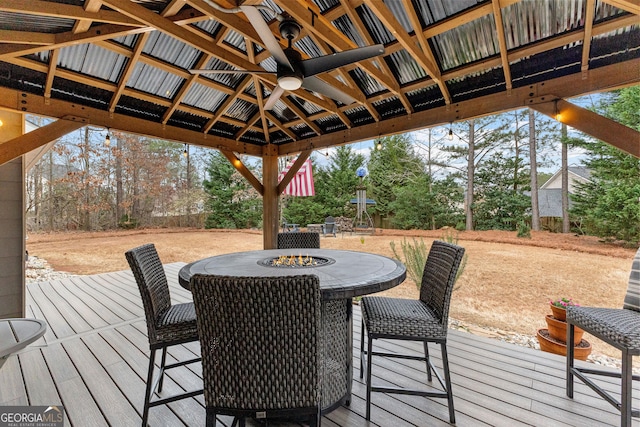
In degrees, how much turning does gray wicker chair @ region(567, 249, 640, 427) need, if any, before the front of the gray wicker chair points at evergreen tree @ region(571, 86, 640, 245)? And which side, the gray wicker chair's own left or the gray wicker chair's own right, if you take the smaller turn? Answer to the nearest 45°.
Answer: approximately 135° to the gray wicker chair's own right

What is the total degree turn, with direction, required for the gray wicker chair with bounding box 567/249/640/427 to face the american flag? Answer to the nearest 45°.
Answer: approximately 45° to its right

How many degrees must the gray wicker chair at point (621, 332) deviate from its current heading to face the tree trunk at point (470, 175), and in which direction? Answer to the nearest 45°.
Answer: approximately 90° to its right

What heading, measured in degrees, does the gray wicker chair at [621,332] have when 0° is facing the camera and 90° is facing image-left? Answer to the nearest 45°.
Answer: approximately 45°

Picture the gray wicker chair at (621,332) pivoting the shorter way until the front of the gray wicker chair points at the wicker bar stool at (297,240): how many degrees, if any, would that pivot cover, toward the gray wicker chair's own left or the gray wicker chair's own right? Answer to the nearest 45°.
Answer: approximately 45° to the gray wicker chair's own right

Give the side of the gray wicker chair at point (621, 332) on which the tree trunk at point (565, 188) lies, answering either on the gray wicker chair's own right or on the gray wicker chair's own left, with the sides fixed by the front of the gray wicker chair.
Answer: on the gray wicker chair's own right

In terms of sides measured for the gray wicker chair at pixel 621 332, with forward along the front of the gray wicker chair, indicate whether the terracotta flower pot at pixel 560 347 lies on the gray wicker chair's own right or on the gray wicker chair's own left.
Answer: on the gray wicker chair's own right

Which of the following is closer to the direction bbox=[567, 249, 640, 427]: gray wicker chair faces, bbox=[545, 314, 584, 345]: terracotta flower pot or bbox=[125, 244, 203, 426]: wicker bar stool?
the wicker bar stool

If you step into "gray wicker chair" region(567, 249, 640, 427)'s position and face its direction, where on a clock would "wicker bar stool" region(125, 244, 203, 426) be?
The wicker bar stool is roughly at 12 o'clock from the gray wicker chair.

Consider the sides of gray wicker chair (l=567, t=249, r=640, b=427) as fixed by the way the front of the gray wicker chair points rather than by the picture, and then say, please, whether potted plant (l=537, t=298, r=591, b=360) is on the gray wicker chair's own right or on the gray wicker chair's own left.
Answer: on the gray wicker chair's own right

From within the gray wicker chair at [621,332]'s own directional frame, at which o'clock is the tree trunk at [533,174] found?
The tree trunk is roughly at 4 o'clock from the gray wicker chair.

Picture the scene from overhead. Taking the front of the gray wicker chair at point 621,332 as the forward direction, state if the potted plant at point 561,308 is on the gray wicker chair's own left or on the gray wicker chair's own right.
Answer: on the gray wicker chair's own right
